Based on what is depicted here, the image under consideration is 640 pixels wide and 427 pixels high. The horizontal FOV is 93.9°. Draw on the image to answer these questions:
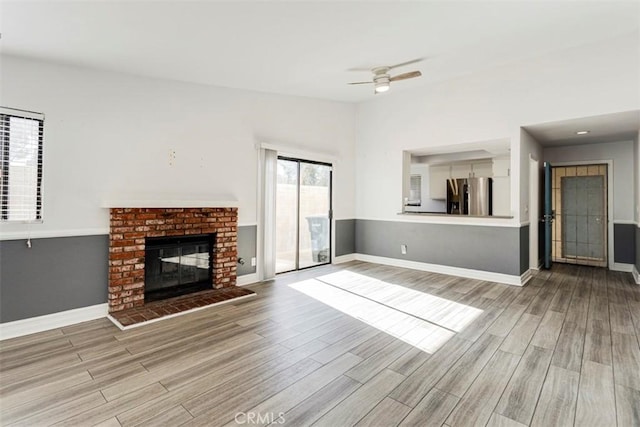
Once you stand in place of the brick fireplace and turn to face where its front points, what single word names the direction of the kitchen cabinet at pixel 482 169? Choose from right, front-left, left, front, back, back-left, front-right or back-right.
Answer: front-left

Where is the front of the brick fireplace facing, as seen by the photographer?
facing the viewer and to the right of the viewer

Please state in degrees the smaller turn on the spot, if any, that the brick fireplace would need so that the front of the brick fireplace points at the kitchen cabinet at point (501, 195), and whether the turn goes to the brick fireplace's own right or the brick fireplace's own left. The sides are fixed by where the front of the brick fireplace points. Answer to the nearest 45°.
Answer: approximately 45° to the brick fireplace's own left

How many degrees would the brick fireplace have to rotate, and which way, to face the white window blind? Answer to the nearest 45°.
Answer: approximately 135° to its right

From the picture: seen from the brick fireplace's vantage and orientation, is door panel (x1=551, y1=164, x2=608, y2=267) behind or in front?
in front

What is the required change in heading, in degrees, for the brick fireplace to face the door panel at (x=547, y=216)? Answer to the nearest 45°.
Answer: approximately 45° to its left

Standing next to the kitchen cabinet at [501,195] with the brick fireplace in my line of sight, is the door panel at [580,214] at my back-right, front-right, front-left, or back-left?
back-left

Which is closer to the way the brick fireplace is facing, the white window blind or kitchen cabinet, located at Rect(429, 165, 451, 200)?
the kitchen cabinet

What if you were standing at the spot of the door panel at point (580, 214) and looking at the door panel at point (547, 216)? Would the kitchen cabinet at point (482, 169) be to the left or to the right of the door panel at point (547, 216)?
right

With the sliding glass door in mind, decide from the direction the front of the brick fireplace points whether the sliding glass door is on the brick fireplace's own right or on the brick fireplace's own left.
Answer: on the brick fireplace's own left
